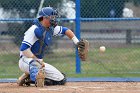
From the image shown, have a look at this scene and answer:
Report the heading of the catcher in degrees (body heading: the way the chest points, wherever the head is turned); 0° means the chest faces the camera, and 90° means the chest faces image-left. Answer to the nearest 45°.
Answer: approximately 315°
